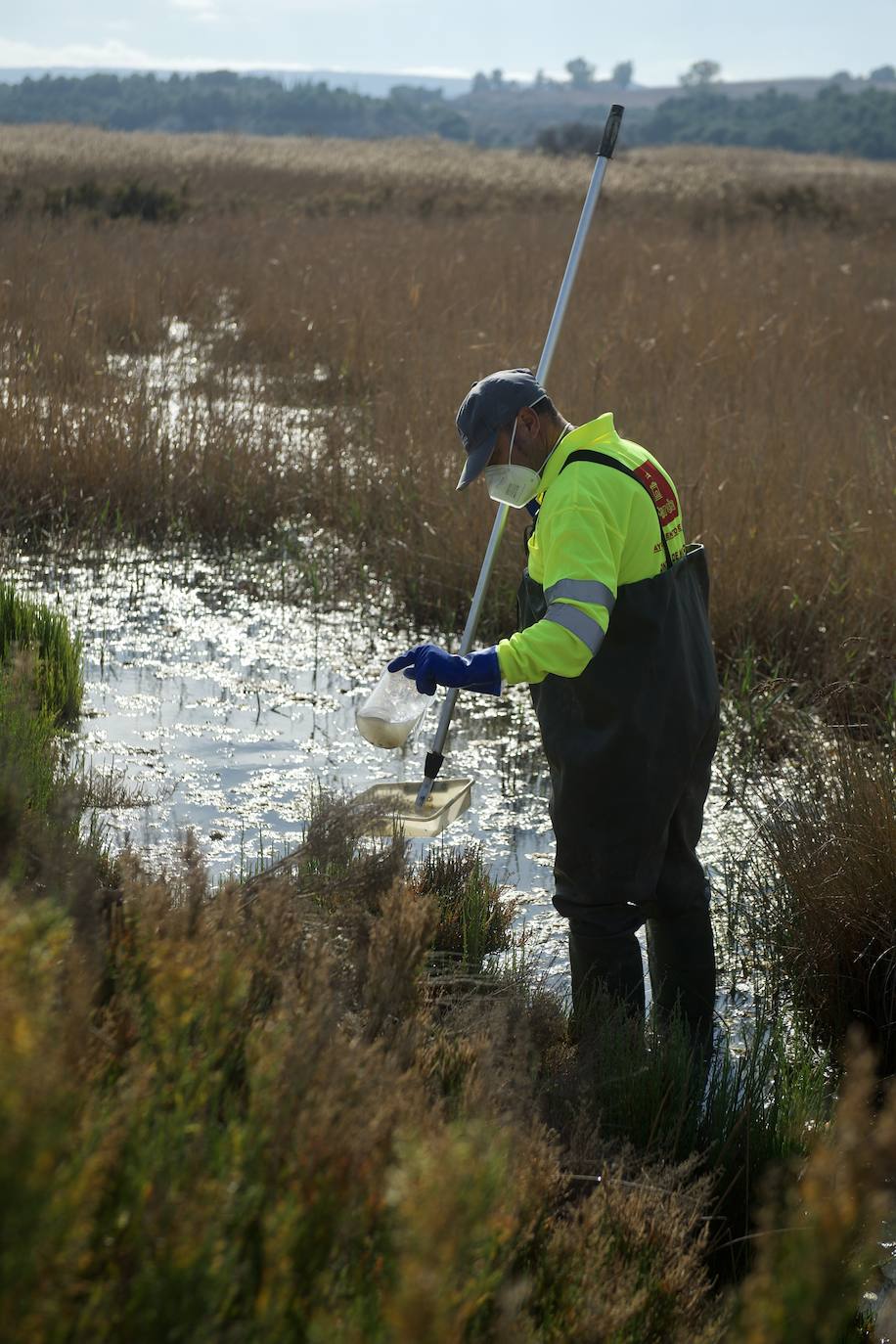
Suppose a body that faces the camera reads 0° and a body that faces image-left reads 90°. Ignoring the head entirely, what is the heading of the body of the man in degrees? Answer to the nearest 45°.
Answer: approximately 90°

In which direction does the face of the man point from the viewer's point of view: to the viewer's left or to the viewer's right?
to the viewer's left
